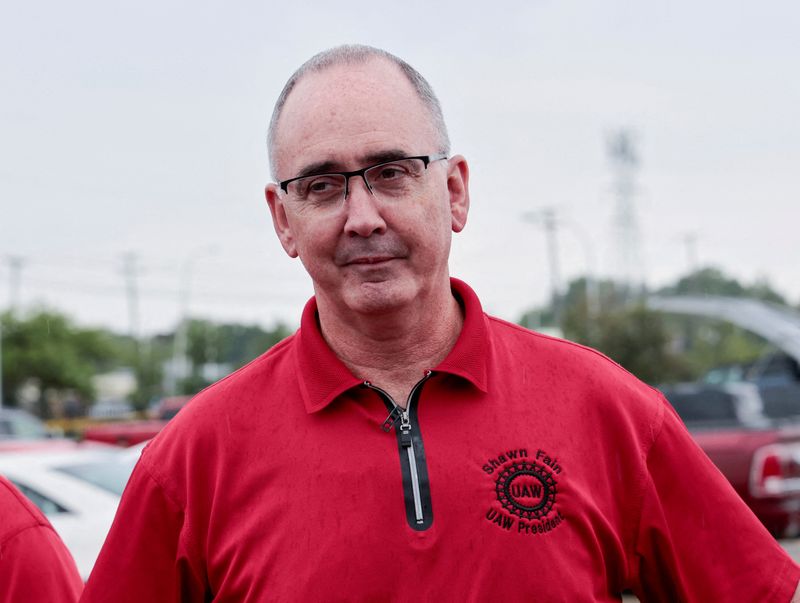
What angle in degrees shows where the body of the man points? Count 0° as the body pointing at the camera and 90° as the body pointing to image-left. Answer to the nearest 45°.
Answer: approximately 0°

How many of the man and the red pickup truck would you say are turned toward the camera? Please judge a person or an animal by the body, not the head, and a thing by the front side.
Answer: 1

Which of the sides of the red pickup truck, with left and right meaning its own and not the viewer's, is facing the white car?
left

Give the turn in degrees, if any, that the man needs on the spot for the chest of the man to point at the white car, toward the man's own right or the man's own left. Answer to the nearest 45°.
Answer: approximately 135° to the man's own right

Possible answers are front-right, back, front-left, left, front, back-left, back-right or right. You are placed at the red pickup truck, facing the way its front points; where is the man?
back-left
